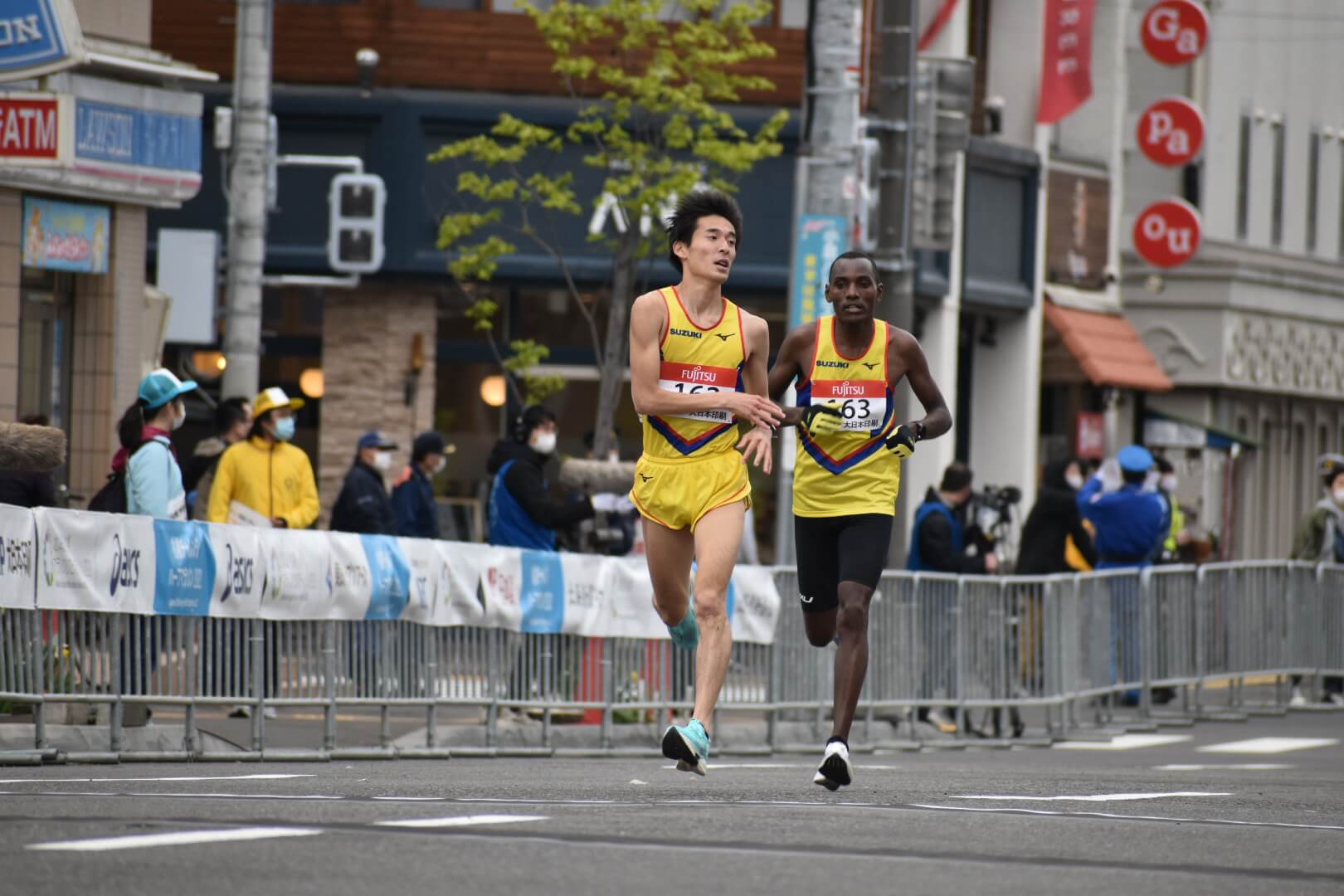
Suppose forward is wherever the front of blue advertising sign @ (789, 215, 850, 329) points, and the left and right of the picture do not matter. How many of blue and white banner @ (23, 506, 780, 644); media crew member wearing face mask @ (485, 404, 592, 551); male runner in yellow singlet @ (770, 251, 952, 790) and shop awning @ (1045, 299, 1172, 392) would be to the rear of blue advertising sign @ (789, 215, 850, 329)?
1

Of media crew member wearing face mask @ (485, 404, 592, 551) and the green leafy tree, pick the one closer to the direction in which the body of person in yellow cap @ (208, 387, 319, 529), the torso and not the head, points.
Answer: the media crew member wearing face mask

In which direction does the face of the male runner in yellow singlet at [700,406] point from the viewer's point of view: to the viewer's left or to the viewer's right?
to the viewer's right

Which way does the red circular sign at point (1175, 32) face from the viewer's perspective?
toward the camera

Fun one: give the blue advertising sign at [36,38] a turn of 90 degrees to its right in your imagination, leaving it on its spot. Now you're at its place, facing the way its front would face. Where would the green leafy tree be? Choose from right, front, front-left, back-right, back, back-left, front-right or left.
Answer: back-right

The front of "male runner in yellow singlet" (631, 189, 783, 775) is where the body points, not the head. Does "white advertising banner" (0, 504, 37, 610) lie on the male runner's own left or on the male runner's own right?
on the male runner's own right

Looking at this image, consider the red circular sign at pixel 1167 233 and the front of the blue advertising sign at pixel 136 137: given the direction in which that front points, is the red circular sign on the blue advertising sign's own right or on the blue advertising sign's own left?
on the blue advertising sign's own left

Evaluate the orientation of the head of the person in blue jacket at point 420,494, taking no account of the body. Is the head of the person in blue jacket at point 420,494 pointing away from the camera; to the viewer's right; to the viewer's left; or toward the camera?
to the viewer's right

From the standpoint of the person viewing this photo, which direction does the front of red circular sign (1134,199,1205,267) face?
facing the viewer

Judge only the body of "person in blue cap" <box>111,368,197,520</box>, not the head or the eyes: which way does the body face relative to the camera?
to the viewer's right

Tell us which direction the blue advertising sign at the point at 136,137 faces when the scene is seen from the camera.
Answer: facing the viewer and to the right of the viewer

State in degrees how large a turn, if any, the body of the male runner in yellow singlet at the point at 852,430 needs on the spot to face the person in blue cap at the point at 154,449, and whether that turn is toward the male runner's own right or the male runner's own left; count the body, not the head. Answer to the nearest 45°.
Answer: approximately 135° to the male runner's own right

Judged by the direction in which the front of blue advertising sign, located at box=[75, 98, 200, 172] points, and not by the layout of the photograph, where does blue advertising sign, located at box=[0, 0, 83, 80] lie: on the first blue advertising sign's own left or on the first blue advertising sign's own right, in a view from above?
on the first blue advertising sign's own right

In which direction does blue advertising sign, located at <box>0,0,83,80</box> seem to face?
toward the camera

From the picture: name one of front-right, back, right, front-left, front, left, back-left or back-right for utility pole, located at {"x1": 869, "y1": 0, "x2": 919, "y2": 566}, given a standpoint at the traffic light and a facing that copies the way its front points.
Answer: front-left

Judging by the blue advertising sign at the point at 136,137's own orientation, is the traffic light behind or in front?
in front
